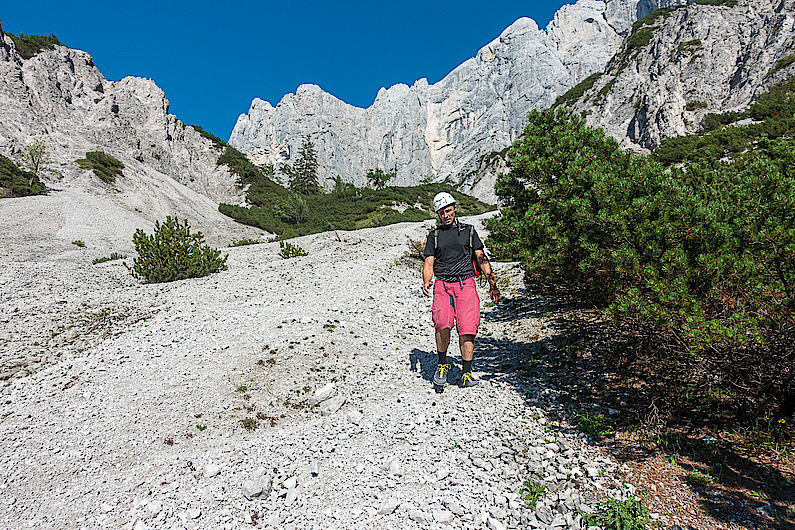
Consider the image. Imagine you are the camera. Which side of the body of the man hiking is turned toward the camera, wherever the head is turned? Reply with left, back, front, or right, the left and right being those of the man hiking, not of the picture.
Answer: front

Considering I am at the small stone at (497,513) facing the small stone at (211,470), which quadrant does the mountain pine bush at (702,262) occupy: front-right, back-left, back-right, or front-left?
back-right

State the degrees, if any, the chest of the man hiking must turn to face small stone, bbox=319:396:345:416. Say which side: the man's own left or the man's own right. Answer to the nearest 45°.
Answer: approximately 90° to the man's own right

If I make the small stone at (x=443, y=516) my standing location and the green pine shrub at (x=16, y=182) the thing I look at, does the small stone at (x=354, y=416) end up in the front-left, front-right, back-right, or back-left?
front-right

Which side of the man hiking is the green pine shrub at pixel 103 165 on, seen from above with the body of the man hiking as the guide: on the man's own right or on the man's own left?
on the man's own right

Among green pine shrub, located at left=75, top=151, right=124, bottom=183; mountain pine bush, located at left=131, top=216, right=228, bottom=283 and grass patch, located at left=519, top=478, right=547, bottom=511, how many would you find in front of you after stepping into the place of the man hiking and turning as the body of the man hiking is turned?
1

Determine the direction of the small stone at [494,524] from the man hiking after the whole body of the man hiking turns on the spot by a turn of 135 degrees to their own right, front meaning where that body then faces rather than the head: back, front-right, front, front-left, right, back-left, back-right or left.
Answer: back-left

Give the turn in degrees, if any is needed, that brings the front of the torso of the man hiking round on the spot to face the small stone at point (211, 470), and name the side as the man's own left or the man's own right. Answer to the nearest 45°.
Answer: approximately 45° to the man's own right

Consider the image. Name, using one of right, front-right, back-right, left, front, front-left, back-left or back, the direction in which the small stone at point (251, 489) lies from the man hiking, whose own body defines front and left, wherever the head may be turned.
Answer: front-right

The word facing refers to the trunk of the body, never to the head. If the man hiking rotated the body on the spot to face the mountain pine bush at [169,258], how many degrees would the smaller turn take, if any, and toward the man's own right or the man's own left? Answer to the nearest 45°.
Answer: approximately 135° to the man's own right

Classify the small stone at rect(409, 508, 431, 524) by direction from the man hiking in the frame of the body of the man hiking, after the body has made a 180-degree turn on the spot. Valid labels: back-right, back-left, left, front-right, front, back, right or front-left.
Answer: back

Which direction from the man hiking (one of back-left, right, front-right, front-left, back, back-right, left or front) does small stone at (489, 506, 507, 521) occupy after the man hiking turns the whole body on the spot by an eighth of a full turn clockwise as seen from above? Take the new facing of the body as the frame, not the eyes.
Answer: front-left

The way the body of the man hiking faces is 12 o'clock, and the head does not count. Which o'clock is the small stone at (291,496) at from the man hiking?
The small stone is roughly at 1 o'clock from the man hiking.
